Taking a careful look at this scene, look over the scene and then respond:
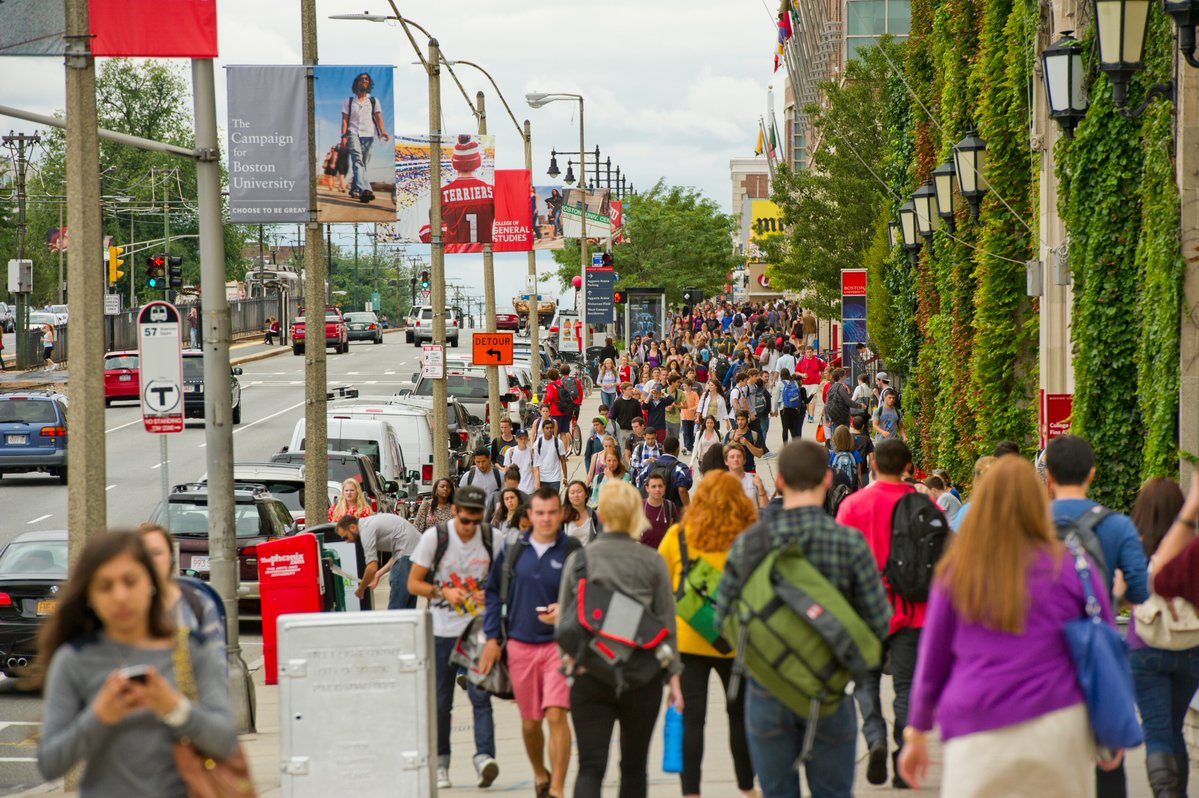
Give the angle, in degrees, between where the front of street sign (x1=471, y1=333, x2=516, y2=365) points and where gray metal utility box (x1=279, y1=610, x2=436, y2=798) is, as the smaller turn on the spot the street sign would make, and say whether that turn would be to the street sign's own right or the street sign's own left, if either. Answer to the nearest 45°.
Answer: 0° — it already faces it

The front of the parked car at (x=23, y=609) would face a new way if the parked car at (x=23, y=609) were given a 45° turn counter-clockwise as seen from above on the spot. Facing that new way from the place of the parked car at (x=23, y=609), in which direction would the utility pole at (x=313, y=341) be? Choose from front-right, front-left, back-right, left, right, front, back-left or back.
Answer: right

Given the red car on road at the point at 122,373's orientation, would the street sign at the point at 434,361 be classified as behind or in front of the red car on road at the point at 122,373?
behind

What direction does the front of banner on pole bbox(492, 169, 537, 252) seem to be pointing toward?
toward the camera

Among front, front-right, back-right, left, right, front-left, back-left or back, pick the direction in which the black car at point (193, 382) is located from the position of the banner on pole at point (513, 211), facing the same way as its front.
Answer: back-right

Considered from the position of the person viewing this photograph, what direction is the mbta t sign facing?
facing the viewer

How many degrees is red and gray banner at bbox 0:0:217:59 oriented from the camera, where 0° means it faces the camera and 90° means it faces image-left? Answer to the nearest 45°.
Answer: approximately 0°

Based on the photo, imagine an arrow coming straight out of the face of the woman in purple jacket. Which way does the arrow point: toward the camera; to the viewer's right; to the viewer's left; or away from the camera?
away from the camera

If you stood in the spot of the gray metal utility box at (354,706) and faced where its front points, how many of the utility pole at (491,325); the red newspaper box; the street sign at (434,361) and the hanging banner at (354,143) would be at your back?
4

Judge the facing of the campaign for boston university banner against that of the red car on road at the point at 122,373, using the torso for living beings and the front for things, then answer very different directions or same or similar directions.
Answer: very different directions

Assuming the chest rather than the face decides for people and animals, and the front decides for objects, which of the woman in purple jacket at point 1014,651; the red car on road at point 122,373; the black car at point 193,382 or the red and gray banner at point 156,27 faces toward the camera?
the red and gray banner

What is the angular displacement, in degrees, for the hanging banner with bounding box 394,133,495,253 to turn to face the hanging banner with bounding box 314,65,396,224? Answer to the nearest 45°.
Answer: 0° — it already faces it

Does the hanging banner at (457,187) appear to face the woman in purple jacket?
yes

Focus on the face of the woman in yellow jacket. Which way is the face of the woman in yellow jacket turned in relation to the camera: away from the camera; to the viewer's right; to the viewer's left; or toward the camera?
away from the camera

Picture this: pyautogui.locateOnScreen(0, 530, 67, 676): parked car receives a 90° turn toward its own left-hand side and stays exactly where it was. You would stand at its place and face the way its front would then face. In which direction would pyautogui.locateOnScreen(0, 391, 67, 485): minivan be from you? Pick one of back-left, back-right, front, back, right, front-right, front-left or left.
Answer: right

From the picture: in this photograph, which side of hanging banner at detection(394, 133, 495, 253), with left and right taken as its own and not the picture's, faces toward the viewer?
front

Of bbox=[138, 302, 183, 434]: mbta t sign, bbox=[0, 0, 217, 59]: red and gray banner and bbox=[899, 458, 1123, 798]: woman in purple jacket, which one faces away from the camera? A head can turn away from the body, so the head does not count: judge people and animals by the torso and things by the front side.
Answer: the woman in purple jacket

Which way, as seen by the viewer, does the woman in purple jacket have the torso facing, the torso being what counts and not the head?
away from the camera

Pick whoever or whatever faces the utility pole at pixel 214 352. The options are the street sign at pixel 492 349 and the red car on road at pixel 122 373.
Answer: the street sign
